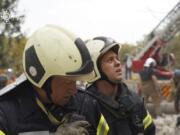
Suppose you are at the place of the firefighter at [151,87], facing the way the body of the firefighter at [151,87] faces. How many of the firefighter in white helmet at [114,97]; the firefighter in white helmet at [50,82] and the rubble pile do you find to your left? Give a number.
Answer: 0

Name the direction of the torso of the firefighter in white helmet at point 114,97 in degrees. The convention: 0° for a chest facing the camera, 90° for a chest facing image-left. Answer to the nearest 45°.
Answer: approximately 315°

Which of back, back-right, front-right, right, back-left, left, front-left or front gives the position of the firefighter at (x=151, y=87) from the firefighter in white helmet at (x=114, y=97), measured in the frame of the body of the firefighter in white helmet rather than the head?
back-left

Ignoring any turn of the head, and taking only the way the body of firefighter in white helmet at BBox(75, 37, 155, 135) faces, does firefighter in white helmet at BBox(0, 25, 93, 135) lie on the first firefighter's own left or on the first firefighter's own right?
on the first firefighter's own right

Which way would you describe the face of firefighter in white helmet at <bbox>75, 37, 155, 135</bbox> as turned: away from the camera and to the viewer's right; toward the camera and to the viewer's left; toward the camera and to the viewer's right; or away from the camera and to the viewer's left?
toward the camera and to the viewer's right

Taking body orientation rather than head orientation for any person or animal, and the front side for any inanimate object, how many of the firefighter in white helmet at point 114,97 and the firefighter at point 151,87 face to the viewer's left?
0

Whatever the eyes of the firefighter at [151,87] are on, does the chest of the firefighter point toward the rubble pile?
no
